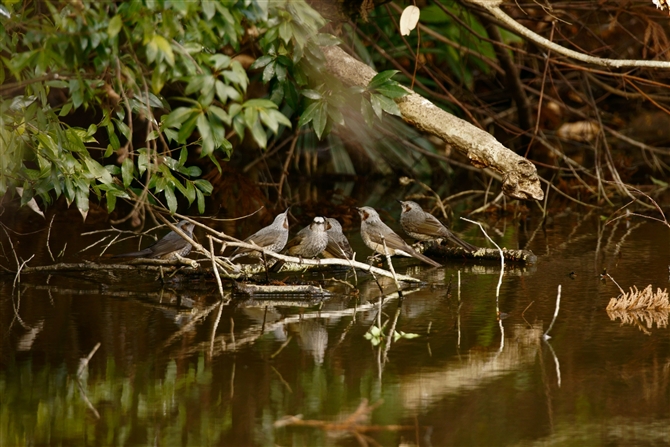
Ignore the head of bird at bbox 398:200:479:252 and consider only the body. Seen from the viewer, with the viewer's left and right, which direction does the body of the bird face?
facing to the left of the viewer

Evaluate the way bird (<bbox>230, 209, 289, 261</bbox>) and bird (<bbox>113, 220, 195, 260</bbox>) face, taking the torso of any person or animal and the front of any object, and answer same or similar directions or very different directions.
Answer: same or similar directions

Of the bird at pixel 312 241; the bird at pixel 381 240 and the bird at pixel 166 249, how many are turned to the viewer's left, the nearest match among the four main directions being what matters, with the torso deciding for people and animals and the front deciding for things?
1

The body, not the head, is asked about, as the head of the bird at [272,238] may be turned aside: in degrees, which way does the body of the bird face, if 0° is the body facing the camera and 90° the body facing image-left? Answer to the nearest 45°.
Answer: approximately 270°

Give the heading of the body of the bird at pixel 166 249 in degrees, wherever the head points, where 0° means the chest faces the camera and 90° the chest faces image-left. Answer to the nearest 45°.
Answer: approximately 270°

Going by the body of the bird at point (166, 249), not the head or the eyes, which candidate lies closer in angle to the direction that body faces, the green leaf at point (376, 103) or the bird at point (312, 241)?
the bird

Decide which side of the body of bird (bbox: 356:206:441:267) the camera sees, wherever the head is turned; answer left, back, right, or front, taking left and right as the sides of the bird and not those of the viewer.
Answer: left

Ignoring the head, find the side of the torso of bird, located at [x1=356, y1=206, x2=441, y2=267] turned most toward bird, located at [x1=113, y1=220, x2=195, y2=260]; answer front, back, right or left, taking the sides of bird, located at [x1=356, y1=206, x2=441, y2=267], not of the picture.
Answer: front
